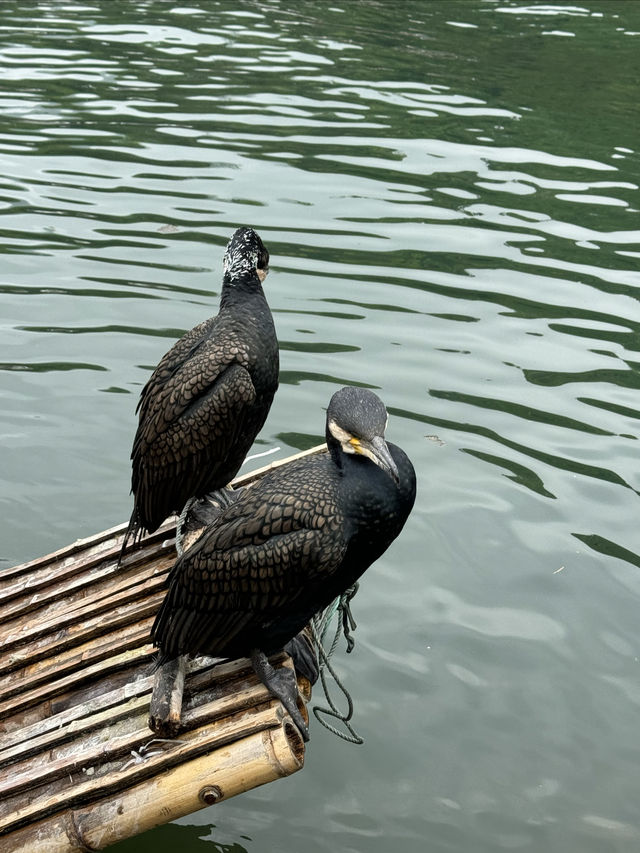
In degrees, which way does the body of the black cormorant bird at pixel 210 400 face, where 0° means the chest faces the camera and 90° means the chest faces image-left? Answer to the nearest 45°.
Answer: approximately 225°

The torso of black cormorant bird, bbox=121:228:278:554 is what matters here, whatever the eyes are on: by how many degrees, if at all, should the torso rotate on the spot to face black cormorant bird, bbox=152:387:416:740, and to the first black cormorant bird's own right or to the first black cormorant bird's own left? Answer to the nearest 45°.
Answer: approximately 135° to the first black cormorant bird's own right
